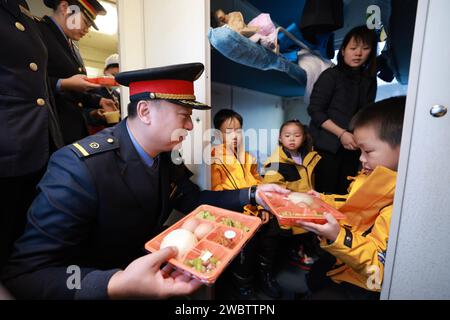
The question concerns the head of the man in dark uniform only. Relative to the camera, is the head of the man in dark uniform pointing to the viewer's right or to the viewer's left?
to the viewer's right

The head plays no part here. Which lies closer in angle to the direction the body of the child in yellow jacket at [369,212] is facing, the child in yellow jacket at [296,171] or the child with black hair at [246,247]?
the child with black hair

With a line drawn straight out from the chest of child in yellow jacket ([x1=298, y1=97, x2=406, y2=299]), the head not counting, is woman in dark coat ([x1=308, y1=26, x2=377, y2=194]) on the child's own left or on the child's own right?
on the child's own right

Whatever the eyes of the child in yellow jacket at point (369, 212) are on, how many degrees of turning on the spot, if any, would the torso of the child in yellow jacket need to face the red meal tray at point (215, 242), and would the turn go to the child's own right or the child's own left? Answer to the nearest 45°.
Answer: approximately 45° to the child's own left

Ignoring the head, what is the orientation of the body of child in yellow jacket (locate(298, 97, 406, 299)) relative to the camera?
to the viewer's left

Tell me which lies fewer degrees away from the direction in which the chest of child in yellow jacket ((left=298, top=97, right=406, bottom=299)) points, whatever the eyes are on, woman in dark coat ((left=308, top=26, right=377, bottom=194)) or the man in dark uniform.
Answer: the man in dark uniform
